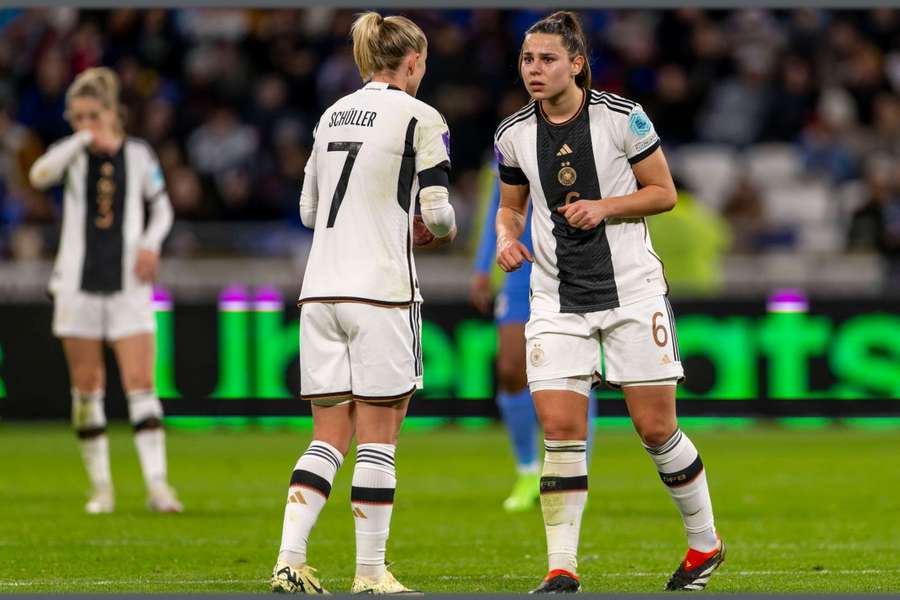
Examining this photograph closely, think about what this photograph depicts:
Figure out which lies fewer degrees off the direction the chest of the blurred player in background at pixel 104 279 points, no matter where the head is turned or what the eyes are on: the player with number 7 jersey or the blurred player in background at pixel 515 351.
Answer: the player with number 7 jersey

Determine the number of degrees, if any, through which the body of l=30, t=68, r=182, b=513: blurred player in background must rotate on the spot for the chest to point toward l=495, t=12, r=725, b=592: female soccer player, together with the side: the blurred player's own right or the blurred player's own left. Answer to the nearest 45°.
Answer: approximately 45° to the blurred player's own left

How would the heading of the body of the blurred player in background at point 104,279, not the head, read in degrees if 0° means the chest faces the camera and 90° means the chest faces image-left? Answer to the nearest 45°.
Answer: approximately 0°

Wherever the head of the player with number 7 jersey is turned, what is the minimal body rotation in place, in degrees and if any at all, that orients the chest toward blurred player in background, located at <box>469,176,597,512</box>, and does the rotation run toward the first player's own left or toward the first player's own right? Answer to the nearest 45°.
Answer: approximately 45° to the first player's own left

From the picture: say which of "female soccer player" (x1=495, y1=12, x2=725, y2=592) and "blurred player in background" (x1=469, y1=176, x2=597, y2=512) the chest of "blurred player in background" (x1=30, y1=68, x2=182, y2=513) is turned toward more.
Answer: the female soccer player

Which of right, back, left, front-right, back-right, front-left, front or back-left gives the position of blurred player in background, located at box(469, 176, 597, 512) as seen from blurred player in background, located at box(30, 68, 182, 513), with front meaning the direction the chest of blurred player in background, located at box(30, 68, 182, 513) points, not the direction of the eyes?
left

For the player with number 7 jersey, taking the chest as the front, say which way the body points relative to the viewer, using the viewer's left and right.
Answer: facing away from the viewer and to the right of the viewer

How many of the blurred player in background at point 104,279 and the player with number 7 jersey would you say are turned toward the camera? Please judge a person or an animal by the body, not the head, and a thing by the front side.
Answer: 1

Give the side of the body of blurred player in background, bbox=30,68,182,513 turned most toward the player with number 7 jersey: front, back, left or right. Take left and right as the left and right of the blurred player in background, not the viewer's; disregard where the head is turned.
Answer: front

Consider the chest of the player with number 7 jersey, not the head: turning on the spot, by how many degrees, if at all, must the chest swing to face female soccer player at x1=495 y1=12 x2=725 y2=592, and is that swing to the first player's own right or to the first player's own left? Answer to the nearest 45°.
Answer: approximately 45° to the first player's own right
